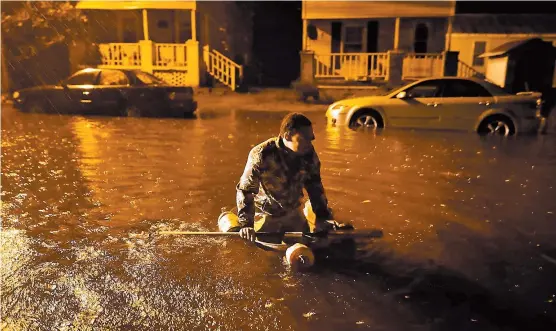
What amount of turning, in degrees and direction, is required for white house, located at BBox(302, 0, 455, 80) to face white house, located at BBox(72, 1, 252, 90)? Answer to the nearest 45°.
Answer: approximately 90° to its right

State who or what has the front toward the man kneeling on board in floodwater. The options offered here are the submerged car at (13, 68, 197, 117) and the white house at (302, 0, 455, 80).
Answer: the white house

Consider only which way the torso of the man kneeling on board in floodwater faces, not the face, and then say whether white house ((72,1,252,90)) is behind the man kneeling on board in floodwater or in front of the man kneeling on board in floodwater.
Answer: behind

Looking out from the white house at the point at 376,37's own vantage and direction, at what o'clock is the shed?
The shed is roughly at 10 o'clock from the white house.

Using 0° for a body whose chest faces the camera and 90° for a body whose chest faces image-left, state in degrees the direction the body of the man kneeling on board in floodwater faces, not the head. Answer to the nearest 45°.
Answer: approximately 315°

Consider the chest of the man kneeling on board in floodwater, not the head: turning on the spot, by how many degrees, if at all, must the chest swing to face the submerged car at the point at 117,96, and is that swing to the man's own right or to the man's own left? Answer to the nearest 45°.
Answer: approximately 180°

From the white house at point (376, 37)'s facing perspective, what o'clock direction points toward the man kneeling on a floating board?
The man kneeling on a floating board is roughly at 12 o'clock from the white house.
